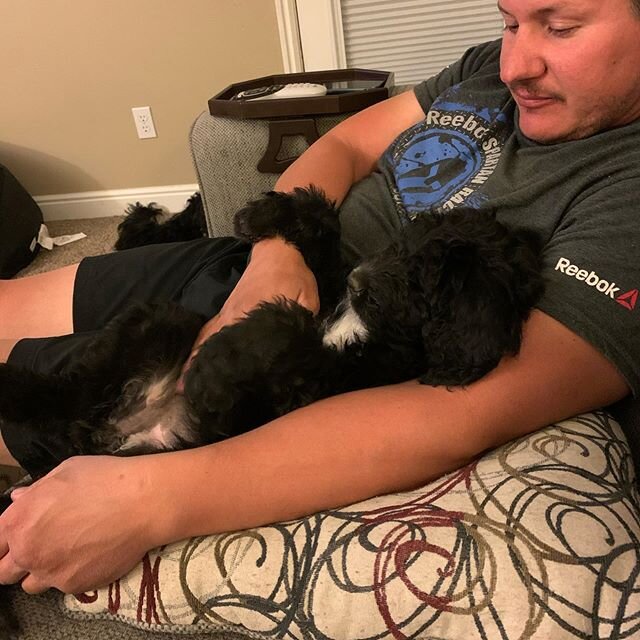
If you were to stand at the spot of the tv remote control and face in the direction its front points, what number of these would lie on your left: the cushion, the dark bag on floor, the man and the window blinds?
2

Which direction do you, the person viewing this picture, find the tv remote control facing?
facing to the left of the viewer

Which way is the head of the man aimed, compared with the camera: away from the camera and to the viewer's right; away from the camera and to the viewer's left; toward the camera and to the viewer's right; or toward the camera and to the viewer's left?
toward the camera and to the viewer's left

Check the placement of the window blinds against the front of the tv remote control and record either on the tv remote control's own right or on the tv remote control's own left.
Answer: on the tv remote control's own right

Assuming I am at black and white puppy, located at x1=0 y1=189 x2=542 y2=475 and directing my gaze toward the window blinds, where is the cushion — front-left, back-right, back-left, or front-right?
back-right

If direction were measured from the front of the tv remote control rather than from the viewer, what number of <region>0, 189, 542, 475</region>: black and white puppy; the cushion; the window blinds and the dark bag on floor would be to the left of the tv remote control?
2

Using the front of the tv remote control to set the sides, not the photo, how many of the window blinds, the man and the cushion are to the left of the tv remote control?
2

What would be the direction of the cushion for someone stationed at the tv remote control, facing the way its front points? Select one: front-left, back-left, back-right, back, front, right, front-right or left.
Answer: left

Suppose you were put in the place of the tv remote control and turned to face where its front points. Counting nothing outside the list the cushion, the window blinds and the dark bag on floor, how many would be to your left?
1
